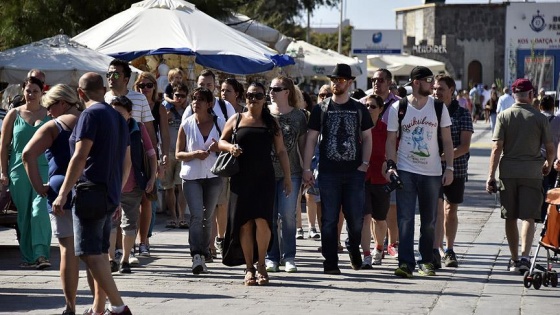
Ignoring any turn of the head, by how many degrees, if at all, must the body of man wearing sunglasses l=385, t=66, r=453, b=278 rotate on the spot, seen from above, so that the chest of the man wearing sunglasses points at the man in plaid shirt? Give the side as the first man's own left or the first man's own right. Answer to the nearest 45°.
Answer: approximately 135° to the first man's own left

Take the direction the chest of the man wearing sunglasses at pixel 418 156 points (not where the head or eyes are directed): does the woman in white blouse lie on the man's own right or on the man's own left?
on the man's own right

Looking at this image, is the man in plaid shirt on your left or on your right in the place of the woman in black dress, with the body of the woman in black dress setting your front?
on your left

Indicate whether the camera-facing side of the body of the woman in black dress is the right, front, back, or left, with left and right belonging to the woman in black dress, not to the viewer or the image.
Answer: front

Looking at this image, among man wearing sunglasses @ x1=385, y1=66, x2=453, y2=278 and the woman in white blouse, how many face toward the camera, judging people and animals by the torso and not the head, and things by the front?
2

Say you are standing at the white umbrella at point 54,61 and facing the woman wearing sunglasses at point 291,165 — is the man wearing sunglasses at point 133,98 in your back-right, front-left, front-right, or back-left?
front-right

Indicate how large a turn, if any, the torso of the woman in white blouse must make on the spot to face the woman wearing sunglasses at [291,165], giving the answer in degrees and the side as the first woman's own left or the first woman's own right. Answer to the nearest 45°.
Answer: approximately 90° to the first woman's own left

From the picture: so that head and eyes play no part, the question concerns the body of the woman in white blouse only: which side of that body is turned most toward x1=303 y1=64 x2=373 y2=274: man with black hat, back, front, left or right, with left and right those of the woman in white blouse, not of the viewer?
left

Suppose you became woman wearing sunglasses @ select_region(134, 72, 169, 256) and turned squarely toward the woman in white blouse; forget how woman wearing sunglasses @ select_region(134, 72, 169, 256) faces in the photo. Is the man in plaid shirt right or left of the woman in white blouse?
left

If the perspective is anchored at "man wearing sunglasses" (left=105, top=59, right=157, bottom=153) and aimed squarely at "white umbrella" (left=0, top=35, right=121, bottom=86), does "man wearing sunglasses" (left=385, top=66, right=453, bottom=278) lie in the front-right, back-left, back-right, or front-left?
back-right

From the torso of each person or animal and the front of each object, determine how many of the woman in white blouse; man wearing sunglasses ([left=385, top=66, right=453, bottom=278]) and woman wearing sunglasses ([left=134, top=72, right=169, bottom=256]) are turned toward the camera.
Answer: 3

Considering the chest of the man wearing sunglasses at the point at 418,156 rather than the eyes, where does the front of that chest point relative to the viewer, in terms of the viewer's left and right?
facing the viewer
